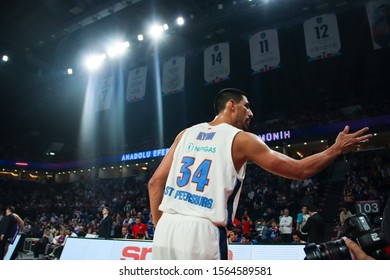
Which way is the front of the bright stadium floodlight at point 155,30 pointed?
toward the camera

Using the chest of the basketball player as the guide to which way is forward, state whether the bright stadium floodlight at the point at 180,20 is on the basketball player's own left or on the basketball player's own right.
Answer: on the basketball player's own left

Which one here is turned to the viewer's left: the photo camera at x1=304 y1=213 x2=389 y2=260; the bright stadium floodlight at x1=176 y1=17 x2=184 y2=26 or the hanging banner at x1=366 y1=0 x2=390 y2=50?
the photo camera

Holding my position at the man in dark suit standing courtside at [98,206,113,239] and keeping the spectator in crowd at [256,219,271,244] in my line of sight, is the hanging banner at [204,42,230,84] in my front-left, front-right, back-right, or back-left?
front-left

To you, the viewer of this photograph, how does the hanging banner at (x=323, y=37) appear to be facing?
facing the viewer

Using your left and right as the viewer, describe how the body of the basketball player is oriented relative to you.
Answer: facing away from the viewer and to the right of the viewer

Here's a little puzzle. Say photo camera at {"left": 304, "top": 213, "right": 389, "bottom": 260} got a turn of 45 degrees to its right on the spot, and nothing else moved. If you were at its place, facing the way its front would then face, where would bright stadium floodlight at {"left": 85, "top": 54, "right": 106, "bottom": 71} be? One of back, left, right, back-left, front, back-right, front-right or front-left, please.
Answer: front

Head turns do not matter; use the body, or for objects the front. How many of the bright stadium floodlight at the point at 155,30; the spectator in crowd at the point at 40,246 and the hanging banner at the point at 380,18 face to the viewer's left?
0

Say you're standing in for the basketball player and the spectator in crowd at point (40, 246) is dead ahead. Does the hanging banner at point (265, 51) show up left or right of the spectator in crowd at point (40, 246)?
right

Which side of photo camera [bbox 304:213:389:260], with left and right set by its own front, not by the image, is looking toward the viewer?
left

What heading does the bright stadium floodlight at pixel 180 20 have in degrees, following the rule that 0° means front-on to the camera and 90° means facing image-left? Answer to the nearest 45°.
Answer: approximately 0°
